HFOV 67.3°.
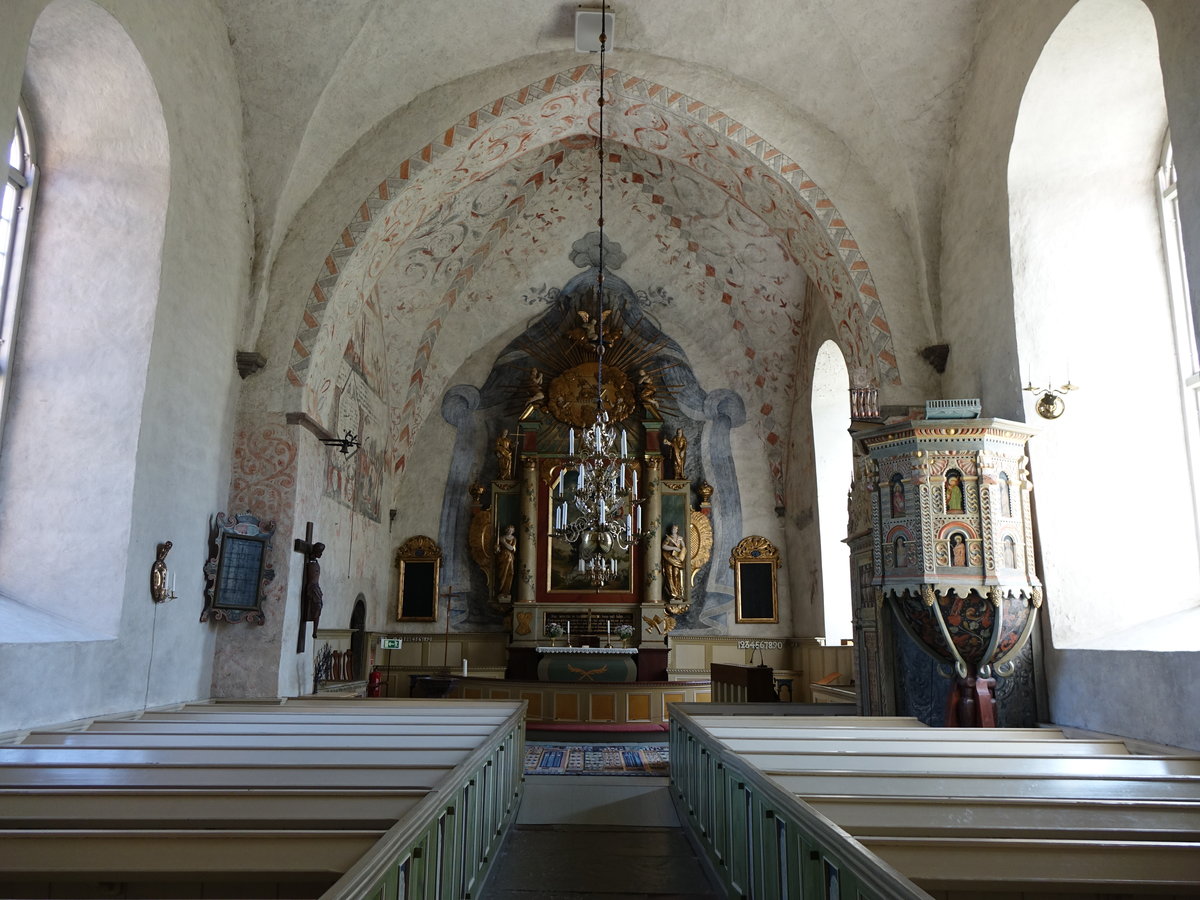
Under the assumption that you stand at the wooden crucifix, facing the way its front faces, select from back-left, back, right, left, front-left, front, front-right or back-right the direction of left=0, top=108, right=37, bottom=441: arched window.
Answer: right

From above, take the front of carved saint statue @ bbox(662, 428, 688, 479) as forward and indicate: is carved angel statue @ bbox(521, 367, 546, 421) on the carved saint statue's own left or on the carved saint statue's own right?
on the carved saint statue's own right

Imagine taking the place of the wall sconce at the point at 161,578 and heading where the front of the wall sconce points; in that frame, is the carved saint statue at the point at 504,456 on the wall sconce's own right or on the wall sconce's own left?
on the wall sconce's own left

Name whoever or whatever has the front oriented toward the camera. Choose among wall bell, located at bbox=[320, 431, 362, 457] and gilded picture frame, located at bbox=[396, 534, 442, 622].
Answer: the gilded picture frame

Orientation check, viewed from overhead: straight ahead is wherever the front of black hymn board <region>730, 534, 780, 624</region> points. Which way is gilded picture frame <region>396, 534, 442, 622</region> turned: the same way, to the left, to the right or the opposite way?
the same way

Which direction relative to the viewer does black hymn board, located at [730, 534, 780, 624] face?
toward the camera

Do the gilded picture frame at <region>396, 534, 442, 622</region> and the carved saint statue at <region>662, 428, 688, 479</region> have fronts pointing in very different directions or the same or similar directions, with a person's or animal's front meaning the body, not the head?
same or similar directions

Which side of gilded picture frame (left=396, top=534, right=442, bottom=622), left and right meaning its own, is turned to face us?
front

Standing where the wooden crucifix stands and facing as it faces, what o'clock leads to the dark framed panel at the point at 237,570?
The dark framed panel is roughly at 3 o'clock from the wooden crucifix.

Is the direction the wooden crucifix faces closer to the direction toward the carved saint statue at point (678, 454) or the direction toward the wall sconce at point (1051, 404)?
the wall sconce

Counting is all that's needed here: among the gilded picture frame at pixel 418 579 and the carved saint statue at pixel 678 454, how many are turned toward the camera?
2

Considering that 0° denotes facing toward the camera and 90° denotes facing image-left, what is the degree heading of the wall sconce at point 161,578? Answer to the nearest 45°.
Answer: approximately 315°

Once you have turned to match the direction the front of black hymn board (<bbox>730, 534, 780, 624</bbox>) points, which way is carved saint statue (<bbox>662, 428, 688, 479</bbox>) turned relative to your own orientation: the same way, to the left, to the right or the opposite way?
the same way

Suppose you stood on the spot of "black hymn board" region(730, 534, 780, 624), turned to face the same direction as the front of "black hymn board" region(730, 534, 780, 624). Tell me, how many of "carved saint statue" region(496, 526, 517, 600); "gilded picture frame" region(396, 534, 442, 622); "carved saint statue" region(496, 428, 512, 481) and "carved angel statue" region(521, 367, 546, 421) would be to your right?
4

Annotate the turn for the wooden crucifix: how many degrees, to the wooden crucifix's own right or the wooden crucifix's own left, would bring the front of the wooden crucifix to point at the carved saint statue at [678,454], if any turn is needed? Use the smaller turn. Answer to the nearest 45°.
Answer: approximately 90° to the wooden crucifix's own left

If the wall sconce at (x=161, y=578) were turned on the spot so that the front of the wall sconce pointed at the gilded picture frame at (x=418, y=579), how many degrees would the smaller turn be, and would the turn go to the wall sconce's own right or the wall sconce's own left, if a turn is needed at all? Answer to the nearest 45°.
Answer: approximately 90° to the wall sconce's own left

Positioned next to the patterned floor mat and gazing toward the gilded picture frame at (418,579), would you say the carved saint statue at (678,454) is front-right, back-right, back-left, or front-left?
front-right
